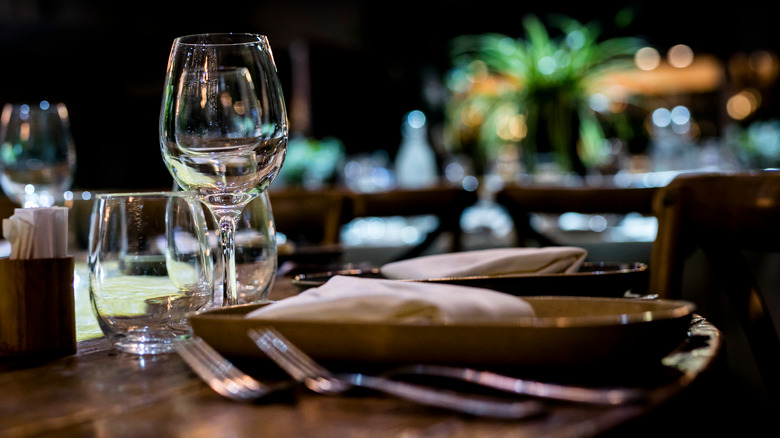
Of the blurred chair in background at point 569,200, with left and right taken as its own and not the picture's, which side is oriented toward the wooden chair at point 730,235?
back

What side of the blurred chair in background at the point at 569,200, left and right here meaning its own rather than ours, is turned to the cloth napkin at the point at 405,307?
back

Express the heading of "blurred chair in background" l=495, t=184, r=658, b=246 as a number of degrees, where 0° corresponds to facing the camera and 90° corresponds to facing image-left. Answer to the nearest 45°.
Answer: approximately 180°

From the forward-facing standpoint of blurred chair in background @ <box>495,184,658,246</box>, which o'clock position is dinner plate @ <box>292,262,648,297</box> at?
The dinner plate is roughly at 6 o'clock from the blurred chair in background.

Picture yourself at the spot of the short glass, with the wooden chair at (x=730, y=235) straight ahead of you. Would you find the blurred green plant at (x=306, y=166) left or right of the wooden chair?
left

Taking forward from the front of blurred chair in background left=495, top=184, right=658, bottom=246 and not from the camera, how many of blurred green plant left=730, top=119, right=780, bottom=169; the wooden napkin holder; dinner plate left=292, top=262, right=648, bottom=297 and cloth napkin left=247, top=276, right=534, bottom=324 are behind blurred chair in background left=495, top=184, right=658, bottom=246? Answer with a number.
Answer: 3

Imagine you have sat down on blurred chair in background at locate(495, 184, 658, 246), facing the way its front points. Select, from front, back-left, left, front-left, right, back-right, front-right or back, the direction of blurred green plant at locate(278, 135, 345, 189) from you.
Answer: front-left

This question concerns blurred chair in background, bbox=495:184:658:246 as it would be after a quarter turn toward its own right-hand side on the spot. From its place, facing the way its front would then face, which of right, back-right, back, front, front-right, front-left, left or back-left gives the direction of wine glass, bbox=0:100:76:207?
back-right
